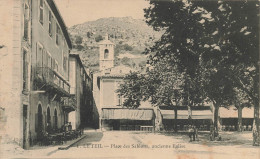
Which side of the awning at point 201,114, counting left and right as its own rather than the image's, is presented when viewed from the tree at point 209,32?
front

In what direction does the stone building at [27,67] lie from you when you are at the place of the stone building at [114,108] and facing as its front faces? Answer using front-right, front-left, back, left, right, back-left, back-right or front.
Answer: front

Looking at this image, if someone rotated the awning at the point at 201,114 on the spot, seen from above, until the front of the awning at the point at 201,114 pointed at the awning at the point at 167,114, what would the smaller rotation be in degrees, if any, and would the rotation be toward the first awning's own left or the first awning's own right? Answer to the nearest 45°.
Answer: approximately 45° to the first awning's own right

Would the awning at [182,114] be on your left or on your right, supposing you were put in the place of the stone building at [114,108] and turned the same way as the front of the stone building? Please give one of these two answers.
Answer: on your left

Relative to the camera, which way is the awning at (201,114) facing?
toward the camera

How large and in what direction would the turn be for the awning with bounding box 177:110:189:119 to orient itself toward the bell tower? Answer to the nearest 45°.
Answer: approximately 90° to its right

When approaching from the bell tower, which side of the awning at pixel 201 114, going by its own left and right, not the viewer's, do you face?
right

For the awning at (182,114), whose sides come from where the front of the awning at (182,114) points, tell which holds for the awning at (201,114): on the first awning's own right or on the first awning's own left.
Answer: on the first awning's own left

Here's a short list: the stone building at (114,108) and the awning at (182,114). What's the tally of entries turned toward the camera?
2

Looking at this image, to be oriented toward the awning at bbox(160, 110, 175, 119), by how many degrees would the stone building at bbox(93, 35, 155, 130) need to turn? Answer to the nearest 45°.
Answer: approximately 90° to its left

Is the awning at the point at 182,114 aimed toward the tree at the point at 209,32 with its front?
yes

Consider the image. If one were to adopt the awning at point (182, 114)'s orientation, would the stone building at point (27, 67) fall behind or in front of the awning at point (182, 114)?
in front

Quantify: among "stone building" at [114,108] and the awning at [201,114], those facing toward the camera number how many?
2
